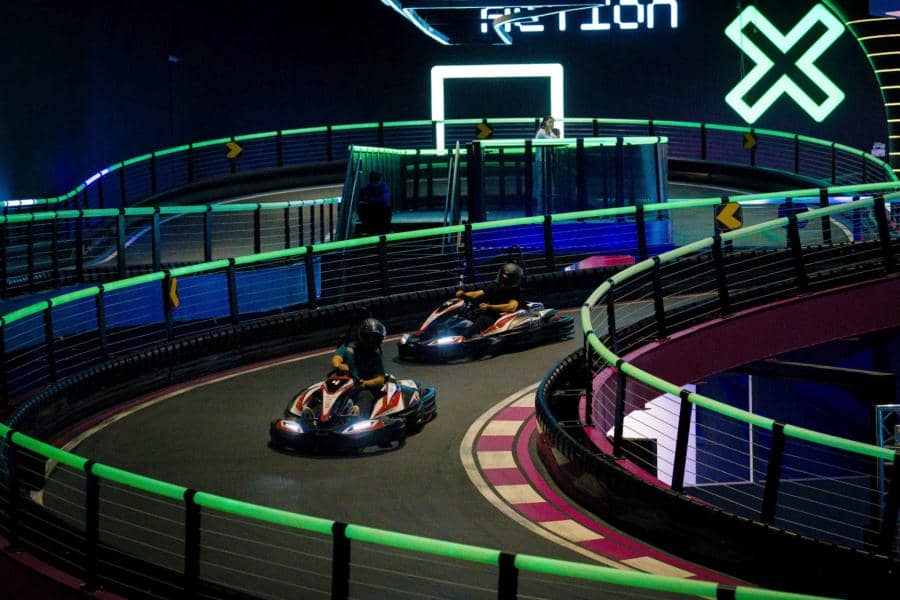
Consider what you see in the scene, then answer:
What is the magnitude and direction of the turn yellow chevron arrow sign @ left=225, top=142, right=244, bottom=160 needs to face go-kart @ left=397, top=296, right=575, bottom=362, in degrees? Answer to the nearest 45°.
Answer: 0° — it already faces it

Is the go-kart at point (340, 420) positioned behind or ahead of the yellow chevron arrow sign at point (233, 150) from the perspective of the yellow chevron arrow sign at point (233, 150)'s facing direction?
ahead

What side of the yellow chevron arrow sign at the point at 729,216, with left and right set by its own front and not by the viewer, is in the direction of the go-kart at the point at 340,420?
front

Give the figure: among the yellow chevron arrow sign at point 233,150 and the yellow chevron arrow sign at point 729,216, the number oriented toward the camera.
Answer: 2

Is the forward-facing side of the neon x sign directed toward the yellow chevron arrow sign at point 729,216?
yes

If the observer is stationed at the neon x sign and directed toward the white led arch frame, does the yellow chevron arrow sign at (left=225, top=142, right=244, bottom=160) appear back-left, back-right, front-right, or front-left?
front-left

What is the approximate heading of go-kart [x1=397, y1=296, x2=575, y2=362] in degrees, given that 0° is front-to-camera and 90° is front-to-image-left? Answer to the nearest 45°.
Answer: approximately 45°

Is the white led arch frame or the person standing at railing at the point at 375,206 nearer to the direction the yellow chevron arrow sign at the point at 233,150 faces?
the person standing at railing

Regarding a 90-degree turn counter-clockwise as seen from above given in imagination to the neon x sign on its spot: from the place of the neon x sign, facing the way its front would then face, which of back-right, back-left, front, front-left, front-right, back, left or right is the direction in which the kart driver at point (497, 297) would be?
right

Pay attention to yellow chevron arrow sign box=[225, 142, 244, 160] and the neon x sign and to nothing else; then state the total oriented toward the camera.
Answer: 2

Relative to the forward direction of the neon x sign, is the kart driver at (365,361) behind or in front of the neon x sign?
in front

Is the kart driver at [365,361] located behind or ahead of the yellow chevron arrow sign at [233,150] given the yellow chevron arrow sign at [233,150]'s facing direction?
ahead

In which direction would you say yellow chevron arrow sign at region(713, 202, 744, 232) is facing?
toward the camera

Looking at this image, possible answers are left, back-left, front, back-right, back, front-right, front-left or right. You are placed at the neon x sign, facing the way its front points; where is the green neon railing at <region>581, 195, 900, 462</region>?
front

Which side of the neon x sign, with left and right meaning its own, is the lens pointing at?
front

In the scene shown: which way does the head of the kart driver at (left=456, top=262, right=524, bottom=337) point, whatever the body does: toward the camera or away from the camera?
toward the camera
